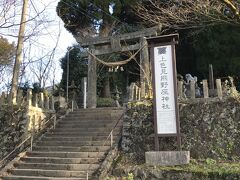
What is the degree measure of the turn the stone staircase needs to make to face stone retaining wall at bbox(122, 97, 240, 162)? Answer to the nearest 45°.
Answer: approximately 45° to its left

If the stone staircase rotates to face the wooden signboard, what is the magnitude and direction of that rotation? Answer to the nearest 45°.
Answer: approximately 45° to its left

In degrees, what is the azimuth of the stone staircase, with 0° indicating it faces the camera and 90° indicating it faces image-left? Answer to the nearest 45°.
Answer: approximately 0°

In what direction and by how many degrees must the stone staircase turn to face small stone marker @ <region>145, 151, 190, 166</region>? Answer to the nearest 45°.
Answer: approximately 45° to its left
